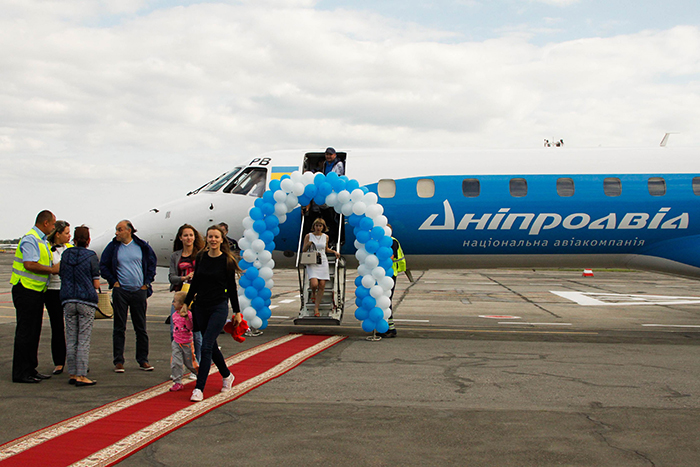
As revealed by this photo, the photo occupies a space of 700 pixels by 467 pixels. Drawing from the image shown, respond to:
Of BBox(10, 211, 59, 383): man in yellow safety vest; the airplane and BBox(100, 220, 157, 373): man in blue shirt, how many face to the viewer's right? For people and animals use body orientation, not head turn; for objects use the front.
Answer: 1

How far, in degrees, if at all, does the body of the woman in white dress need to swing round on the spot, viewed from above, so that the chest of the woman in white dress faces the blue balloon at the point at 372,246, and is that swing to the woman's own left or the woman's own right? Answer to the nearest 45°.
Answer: approximately 45° to the woman's own left

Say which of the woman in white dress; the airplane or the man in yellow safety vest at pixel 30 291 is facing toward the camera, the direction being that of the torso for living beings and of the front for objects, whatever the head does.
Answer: the woman in white dress

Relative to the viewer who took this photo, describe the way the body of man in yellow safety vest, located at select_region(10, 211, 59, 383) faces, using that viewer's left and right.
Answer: facing to the right of the viewer

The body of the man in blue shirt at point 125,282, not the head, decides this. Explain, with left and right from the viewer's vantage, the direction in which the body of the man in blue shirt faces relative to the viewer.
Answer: facing the viewer

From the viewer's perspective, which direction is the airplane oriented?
to the viewer's left

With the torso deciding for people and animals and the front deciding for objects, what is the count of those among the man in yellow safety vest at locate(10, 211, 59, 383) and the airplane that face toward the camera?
0

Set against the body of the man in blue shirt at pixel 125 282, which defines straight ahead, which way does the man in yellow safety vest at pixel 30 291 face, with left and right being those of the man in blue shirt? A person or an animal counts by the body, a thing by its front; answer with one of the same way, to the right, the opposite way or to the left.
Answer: to the left

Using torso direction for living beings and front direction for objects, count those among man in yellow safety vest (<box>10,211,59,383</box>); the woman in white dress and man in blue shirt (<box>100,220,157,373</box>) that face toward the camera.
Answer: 2

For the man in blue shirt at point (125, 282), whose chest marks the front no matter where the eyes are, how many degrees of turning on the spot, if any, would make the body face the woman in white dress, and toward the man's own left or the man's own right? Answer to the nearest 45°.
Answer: approximately 135° to the man's own left

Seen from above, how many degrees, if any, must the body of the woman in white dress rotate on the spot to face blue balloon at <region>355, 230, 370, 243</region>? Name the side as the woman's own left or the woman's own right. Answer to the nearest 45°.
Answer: approximately 45° to the woman's own left

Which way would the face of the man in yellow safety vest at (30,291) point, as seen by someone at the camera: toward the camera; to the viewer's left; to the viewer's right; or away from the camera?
to the viewer's right

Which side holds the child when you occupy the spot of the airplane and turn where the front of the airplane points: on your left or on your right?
on your left

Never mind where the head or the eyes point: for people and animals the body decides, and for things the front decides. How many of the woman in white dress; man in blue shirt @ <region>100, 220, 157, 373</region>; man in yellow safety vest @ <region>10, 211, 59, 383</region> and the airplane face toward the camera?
2
